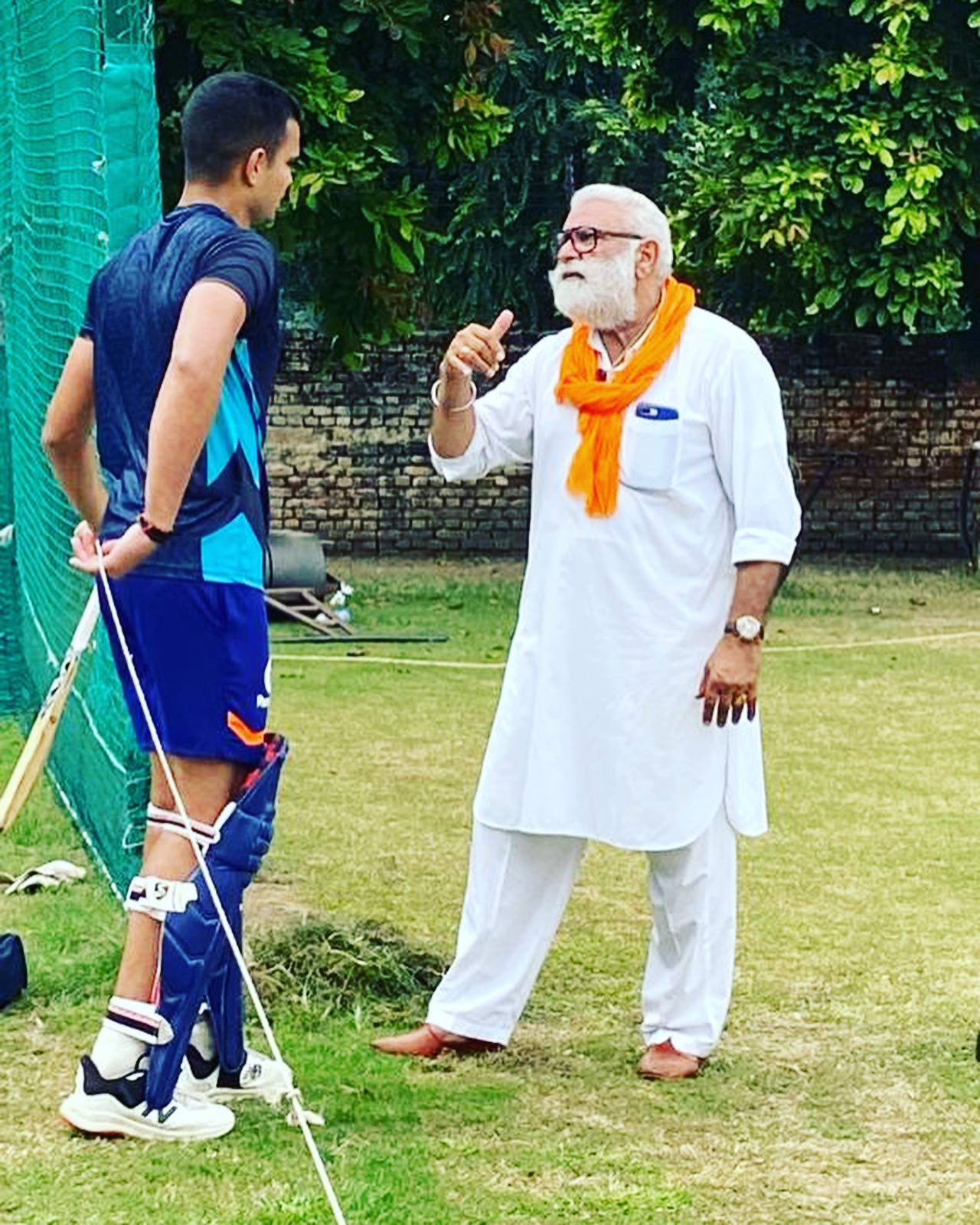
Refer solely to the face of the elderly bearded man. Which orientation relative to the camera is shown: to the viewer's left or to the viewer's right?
to the viewer's left

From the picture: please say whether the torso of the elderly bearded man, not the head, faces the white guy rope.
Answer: yes

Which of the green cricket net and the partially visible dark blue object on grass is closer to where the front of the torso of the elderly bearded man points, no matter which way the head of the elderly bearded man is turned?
the partially visible dark blue object on grass

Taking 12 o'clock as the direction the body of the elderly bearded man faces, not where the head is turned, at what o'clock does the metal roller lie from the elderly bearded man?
The metal roller is roughly at 4 o'clock from the elderly bearded man.

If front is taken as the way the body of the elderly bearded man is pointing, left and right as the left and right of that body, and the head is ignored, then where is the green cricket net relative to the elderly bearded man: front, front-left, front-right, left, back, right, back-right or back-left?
right

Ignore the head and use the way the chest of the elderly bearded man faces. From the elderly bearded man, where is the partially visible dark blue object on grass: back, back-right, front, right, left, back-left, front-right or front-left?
front-right

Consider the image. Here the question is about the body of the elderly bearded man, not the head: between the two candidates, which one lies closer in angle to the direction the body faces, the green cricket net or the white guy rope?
the white guy rope

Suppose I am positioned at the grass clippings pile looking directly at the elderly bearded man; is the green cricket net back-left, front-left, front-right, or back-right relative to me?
back-left

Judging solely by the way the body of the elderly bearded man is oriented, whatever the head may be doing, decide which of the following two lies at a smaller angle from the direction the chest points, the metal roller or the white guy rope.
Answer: the white guy rope
